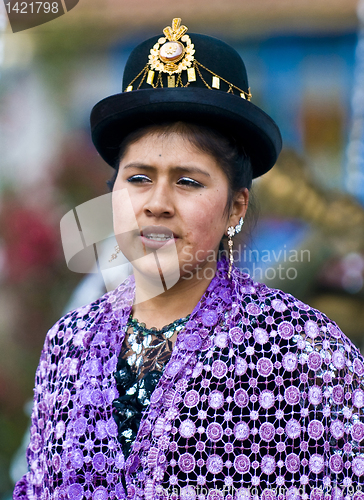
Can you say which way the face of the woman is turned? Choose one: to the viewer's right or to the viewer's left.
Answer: to the viewer's left

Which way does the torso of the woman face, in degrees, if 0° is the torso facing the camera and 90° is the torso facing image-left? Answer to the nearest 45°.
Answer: approximately 45°
